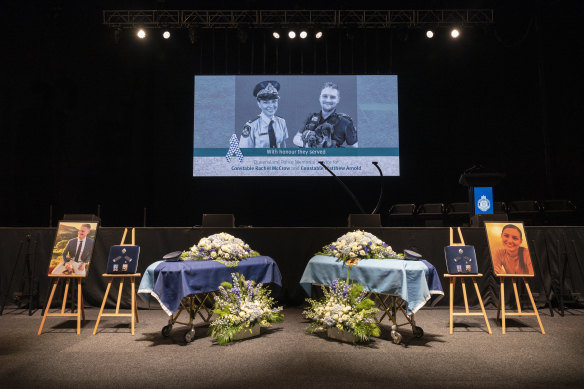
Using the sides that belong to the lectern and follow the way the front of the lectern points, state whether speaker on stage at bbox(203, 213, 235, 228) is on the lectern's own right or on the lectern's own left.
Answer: on the lectern's own right

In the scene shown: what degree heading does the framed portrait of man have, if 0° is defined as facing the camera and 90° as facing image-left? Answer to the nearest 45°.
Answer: approximately 0°

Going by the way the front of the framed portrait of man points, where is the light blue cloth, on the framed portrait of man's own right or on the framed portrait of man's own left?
on the framed portrait of man's own left

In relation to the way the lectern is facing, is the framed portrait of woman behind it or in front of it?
in front

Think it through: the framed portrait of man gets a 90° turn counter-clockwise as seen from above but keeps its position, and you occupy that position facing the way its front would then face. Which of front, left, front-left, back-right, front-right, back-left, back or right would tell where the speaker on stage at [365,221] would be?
front

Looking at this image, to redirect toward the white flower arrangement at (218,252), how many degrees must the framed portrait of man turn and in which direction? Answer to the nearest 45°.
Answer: approximately 45° to its left

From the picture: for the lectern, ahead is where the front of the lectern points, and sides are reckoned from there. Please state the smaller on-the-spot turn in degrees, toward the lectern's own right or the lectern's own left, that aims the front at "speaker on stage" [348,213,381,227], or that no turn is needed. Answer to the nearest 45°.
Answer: approximately 45° to the lectern's own right

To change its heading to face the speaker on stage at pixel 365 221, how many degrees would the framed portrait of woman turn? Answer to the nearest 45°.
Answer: approximately 90° to its right

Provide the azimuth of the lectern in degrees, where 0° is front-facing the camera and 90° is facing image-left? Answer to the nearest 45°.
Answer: approximately 0°
